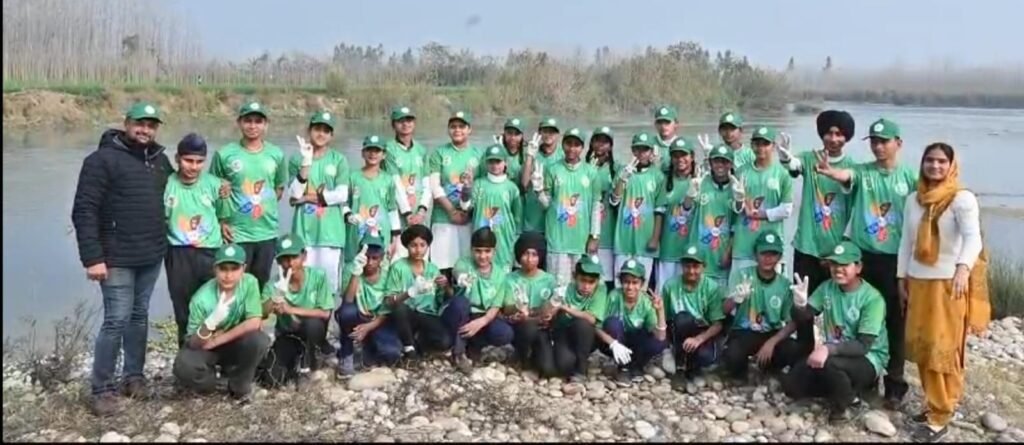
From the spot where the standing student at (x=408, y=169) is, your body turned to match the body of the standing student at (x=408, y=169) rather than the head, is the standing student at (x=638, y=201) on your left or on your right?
on your left

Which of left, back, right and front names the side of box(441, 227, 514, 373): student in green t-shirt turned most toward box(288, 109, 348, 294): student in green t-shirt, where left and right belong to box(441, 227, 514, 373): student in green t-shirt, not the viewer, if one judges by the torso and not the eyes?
right

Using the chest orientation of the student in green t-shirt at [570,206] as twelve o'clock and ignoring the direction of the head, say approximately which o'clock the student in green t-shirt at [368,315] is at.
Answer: the student in green t-shirt at [368,315] is roughly at 2 o'clock from the student in green t-shirt at [570,206].

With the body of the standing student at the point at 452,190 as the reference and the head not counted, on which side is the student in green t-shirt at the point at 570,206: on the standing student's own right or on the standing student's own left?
on the standing student's own left

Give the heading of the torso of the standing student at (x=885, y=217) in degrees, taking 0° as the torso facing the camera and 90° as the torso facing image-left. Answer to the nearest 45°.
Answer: approximately 0°

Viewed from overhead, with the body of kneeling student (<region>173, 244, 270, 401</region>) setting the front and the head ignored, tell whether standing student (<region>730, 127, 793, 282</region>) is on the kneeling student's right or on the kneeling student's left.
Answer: on the kneeling student's left

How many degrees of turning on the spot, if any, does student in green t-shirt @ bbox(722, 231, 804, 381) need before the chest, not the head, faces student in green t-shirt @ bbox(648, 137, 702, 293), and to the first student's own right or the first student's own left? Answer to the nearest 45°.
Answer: approximately 135° to the first student's own right

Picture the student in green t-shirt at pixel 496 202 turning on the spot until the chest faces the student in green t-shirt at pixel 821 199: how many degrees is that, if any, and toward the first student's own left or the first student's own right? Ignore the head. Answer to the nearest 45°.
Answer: approximately 45° to the first student's own left

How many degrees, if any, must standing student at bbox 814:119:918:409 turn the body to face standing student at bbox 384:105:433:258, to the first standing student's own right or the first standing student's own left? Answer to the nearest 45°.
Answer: approximately 90° to the first standing student's own right
